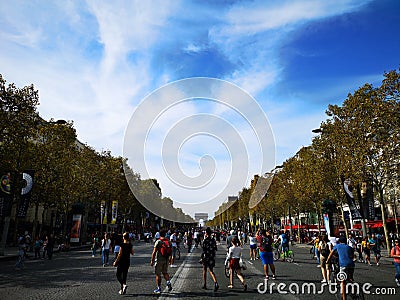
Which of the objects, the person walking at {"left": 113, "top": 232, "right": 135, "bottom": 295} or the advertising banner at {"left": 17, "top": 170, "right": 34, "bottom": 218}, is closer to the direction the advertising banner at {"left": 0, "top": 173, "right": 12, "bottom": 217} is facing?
the person walking

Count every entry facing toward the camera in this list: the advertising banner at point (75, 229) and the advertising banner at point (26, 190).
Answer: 2

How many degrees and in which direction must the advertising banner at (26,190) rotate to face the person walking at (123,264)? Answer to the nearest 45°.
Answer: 0° — it already faces them

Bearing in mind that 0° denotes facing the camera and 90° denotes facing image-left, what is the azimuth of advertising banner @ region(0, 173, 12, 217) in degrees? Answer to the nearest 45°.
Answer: approximately 0°

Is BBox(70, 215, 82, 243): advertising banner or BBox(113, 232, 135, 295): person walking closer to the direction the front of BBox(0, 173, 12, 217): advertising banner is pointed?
the person walking
